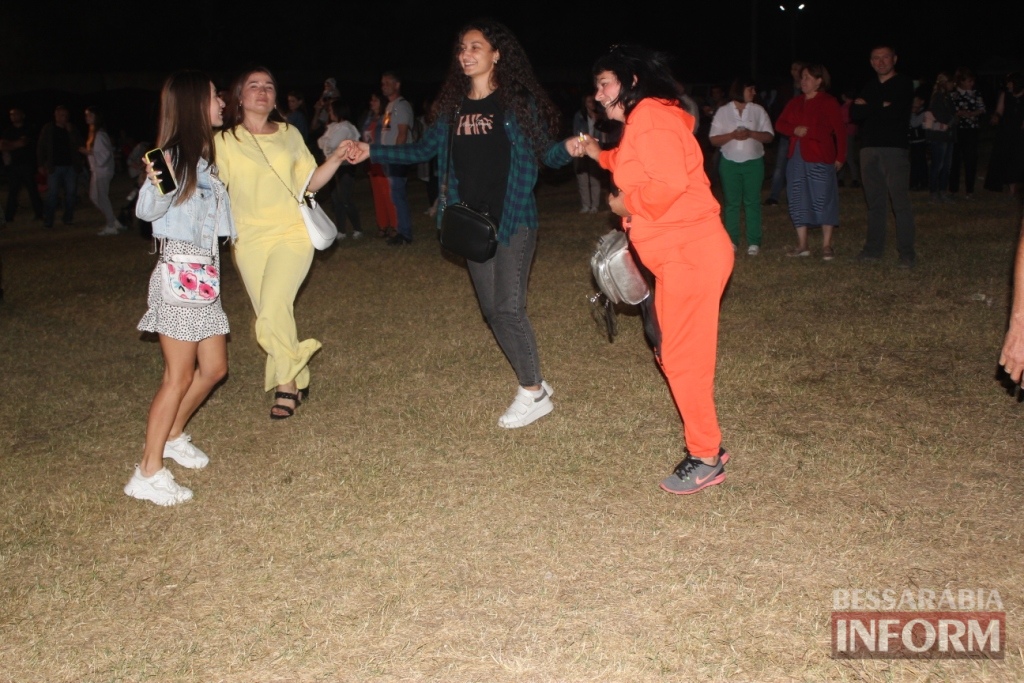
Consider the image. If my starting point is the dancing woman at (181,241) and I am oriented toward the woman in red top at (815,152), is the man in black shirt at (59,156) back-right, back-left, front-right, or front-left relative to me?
front-left

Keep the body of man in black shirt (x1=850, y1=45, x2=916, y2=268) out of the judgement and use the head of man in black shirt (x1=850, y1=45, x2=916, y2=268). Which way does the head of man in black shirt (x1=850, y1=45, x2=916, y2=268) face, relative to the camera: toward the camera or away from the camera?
toward the camera

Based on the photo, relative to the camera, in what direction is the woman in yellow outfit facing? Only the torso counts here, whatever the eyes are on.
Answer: toward the camera

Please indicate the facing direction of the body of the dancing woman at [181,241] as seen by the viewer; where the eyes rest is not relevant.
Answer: to the viewer's right

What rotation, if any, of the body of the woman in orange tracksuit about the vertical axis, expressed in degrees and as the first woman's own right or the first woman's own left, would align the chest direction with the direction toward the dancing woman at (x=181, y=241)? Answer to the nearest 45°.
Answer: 0° — they already face them

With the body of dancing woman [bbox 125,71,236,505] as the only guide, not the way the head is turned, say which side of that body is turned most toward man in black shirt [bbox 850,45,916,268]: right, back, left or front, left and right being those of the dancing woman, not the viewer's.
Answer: front

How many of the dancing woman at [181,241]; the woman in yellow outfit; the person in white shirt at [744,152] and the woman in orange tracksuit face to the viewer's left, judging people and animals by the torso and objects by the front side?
1

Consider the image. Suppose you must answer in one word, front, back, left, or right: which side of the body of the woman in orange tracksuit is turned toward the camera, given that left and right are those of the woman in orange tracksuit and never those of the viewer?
left

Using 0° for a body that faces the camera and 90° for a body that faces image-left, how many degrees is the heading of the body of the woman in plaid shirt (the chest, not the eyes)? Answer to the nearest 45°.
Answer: approximately 45°

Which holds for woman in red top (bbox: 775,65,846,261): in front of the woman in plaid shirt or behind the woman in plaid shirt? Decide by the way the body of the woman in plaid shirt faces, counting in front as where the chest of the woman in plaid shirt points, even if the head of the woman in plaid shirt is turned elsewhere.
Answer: behind

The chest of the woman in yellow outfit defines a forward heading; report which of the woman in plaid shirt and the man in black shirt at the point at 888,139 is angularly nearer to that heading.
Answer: the woman in plaid shirt

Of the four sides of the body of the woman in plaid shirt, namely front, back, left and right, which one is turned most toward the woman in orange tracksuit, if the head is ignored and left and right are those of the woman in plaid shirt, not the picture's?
left

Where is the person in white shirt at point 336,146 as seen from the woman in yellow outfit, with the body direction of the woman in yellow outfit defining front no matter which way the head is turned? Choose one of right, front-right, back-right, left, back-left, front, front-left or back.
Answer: back

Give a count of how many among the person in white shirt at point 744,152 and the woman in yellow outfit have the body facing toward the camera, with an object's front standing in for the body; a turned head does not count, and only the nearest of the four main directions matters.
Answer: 2

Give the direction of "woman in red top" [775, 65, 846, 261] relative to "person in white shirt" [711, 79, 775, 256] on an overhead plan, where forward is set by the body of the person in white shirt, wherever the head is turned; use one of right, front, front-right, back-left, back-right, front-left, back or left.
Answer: left

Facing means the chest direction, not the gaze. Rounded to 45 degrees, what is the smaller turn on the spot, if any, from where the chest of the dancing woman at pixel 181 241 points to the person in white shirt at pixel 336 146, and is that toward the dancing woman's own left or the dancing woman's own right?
approximately 90° to the dancing woman's own left

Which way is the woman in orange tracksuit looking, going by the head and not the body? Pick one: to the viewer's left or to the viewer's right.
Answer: to the viewer's left

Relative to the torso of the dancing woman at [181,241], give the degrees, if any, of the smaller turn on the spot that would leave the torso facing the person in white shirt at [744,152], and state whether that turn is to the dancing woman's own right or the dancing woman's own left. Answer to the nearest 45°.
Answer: approximately 45° to the dancing woman's own left

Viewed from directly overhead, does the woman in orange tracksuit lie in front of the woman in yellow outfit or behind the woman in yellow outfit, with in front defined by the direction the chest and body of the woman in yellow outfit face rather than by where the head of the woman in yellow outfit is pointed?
in front
